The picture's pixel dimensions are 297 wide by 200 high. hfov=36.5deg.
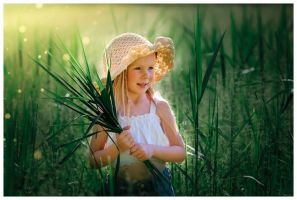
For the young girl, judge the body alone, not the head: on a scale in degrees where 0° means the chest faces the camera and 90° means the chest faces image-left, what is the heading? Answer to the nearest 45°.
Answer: approximately 0°
